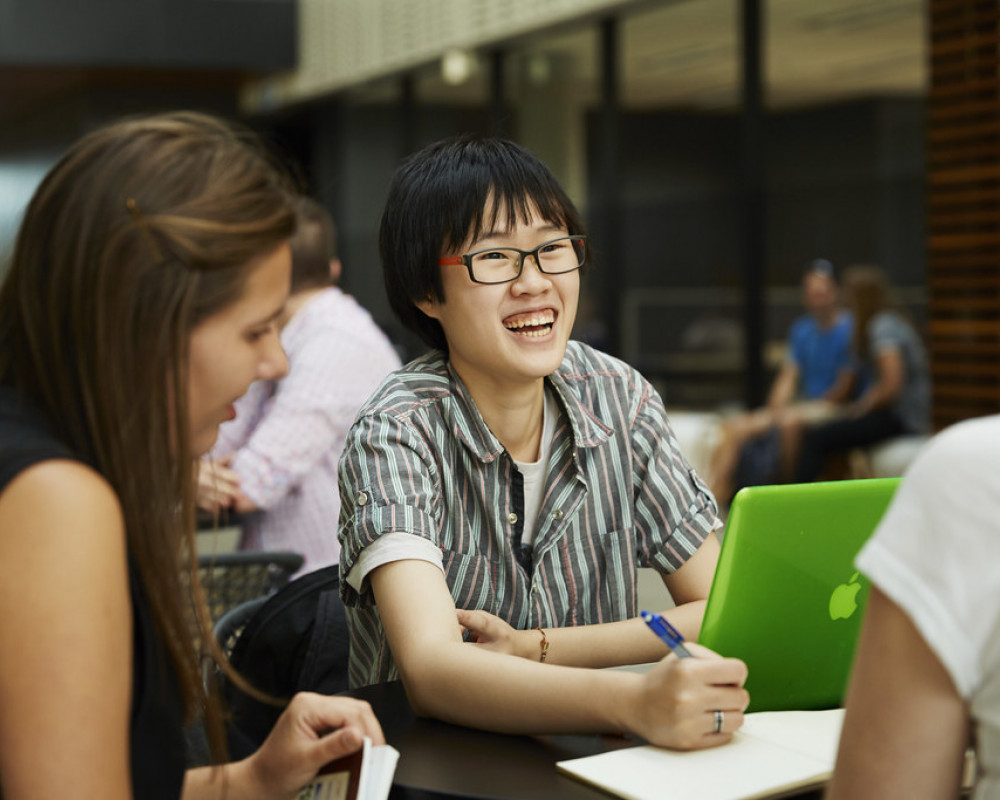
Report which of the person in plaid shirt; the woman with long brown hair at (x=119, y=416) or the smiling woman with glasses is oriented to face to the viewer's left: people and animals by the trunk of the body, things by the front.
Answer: the person in plaid shirt

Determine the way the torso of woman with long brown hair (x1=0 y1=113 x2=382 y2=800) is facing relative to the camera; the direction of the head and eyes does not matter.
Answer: to the viewer's right

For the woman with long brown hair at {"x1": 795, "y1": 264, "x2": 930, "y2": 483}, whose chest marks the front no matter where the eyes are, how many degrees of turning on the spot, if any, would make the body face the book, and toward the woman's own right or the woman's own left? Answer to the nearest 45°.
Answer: approximately 90° to the woman's own left

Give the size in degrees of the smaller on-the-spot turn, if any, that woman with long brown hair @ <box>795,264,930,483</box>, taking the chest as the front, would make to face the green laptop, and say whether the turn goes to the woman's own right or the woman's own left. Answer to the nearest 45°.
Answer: approximately 90° to the woman's own left

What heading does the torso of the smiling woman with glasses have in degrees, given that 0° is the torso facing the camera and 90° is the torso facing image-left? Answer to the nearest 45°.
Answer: approximately 315°

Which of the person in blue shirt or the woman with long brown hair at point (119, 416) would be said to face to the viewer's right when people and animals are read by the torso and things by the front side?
the woman with long brown hair

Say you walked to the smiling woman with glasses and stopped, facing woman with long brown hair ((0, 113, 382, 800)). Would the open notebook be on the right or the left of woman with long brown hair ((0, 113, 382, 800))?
left

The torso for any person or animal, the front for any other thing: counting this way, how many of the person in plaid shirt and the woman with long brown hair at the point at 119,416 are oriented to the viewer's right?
1

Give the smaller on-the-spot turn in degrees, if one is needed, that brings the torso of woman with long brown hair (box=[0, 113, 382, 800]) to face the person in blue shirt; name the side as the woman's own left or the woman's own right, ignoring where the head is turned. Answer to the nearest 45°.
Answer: approximately 45° to the woman's own left

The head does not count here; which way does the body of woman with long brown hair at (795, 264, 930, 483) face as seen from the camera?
to the viewer's left
